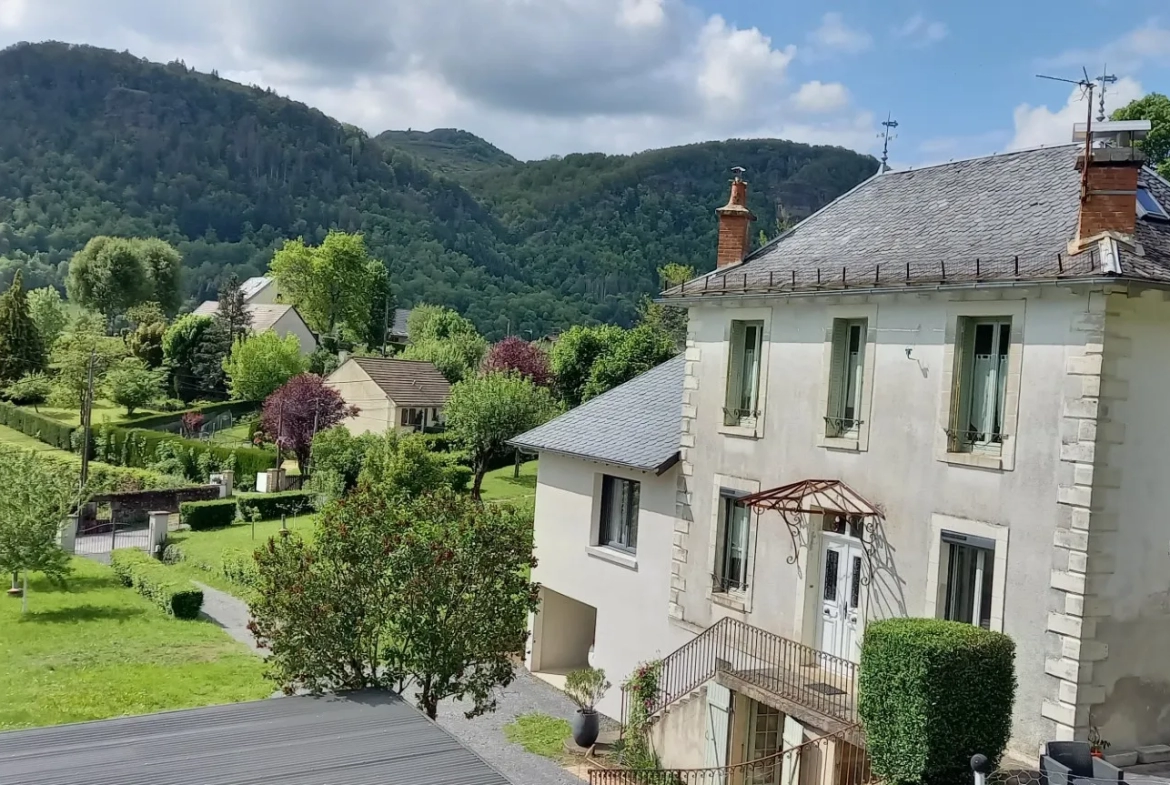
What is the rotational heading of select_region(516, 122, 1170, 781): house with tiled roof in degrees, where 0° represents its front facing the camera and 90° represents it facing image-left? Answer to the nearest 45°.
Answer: approximately 45°

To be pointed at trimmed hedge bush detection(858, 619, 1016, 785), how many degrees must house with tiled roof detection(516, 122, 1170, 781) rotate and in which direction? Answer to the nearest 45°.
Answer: approximately 45° to its left

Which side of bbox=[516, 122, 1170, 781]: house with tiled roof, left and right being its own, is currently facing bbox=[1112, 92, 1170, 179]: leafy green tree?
back

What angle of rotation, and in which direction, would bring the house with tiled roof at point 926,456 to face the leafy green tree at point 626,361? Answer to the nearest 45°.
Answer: approximately 135° to its right

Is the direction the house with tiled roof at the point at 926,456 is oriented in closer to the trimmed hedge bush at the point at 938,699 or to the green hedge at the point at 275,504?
the trimmed hedge bush

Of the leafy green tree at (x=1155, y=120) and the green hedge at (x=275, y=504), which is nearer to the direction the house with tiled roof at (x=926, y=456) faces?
the green hedge

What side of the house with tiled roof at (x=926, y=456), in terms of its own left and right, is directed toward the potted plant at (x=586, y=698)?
front

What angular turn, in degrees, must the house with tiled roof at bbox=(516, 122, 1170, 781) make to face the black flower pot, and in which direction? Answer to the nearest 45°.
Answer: approximately 90° to its right

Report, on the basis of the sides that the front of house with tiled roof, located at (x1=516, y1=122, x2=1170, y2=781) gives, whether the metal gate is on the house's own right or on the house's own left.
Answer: on the house's own right

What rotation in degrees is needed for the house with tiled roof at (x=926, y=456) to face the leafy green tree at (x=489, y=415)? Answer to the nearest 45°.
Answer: approximately 90° to its right

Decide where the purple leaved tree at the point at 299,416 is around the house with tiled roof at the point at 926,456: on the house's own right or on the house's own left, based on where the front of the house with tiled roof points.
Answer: on the house's own right

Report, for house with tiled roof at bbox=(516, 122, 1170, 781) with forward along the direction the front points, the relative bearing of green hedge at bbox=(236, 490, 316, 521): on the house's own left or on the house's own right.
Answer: on the house's own right
